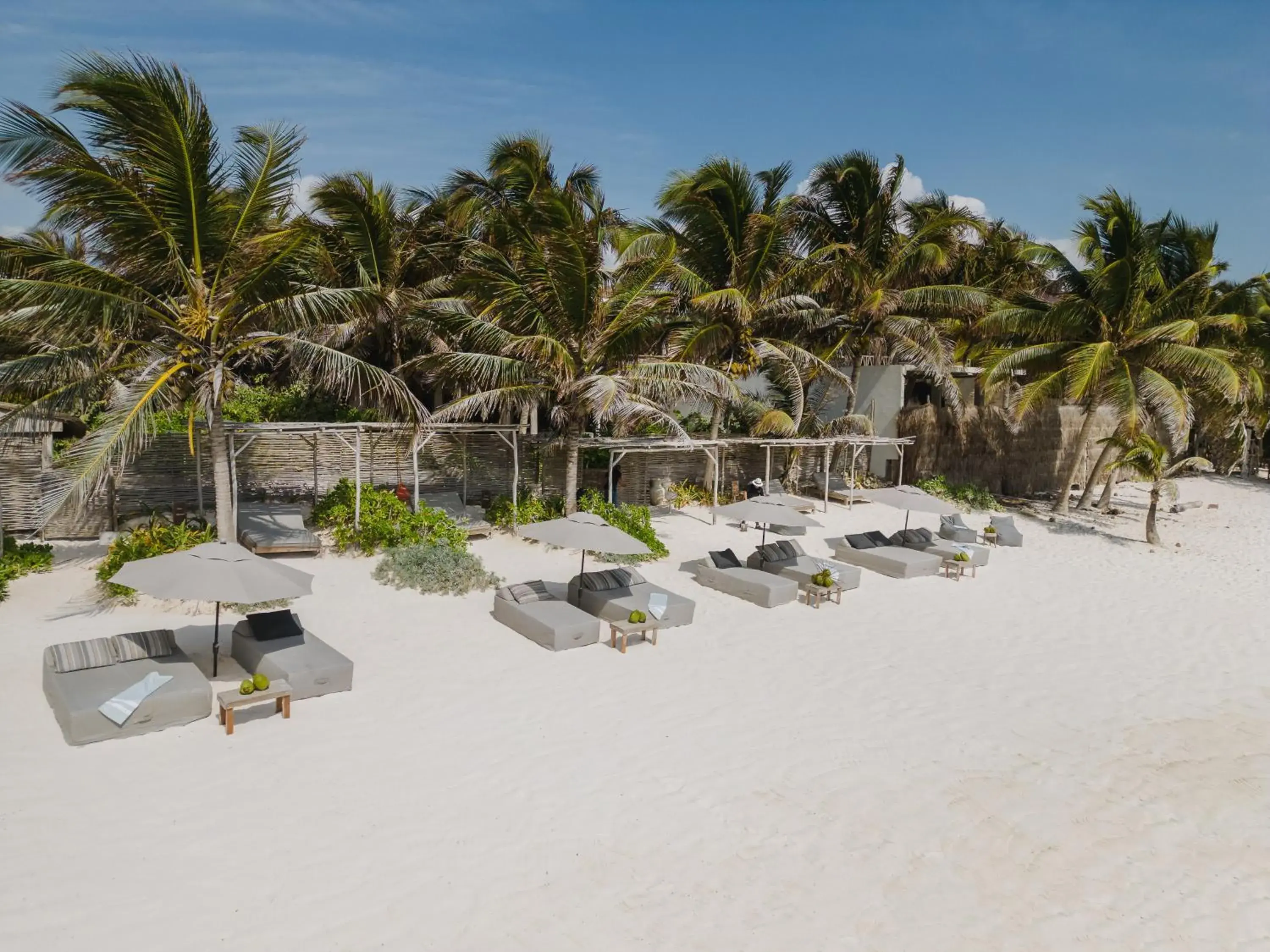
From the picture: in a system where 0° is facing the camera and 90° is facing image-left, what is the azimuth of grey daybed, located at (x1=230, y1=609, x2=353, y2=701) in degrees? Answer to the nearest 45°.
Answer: approximately 315°

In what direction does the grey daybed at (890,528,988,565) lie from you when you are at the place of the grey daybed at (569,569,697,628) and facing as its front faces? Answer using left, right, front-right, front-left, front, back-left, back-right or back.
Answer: left

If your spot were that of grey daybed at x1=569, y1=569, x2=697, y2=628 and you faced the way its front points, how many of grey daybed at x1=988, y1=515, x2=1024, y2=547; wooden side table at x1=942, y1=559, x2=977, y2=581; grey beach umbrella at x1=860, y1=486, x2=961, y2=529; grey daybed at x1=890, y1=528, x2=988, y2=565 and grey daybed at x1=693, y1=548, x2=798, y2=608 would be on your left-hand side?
5

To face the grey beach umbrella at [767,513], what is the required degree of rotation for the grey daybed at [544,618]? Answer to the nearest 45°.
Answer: approximately 90° to its left

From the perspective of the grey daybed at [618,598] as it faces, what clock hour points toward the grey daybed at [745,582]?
the grey daybed at [745,582] is roughly at 9 o'clock from the grey daybed at [618,598].

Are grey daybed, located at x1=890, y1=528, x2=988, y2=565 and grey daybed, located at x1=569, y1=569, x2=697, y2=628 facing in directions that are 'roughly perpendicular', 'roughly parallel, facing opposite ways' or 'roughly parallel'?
roughly parallel

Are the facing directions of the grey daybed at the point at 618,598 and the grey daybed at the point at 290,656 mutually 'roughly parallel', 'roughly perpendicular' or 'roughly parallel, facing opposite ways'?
roughly parallel

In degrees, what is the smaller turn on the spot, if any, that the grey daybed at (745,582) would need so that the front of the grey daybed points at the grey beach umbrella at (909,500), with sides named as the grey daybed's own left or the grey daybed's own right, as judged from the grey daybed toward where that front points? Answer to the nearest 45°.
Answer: approximately 90° to the grey daybed's own left

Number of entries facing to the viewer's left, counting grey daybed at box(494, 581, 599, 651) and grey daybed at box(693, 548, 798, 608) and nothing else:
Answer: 0

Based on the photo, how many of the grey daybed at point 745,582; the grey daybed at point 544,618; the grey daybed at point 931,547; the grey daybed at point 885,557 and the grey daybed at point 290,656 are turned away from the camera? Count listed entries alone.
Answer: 0

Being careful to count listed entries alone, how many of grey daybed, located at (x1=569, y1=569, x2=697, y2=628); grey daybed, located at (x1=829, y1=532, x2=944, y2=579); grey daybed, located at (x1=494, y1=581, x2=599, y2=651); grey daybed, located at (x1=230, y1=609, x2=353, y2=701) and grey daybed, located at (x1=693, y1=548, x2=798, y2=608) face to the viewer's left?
0

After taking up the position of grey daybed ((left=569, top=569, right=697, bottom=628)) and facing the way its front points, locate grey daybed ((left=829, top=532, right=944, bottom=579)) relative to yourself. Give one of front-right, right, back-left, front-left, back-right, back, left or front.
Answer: left

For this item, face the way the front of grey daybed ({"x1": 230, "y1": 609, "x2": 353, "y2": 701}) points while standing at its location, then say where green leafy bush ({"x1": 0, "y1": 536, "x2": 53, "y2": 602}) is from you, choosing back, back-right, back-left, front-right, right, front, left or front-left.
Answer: back

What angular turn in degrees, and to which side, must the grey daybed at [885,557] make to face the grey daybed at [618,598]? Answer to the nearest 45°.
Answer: approximately 90° to its right

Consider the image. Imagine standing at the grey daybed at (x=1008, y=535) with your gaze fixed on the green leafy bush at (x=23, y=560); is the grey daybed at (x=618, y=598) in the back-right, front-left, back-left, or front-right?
front-left

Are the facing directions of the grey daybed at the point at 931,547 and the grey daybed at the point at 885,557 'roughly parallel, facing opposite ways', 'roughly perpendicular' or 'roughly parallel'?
roughly parallel

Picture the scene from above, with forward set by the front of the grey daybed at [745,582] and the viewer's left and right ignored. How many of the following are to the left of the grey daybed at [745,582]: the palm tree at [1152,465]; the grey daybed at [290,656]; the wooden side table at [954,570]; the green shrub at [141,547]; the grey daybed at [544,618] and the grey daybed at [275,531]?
2

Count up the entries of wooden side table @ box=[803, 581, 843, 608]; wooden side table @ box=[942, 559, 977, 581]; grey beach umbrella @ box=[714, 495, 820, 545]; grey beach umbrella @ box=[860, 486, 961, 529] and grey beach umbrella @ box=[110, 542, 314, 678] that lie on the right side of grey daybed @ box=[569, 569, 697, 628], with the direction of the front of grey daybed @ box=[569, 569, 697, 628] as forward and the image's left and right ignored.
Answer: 1

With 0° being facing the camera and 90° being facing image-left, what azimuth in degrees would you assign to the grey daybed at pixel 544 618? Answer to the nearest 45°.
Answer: approximately 315°

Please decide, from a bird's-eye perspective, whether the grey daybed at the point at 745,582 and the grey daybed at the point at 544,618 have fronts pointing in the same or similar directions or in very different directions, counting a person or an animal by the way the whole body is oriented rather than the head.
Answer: same or similar directions
